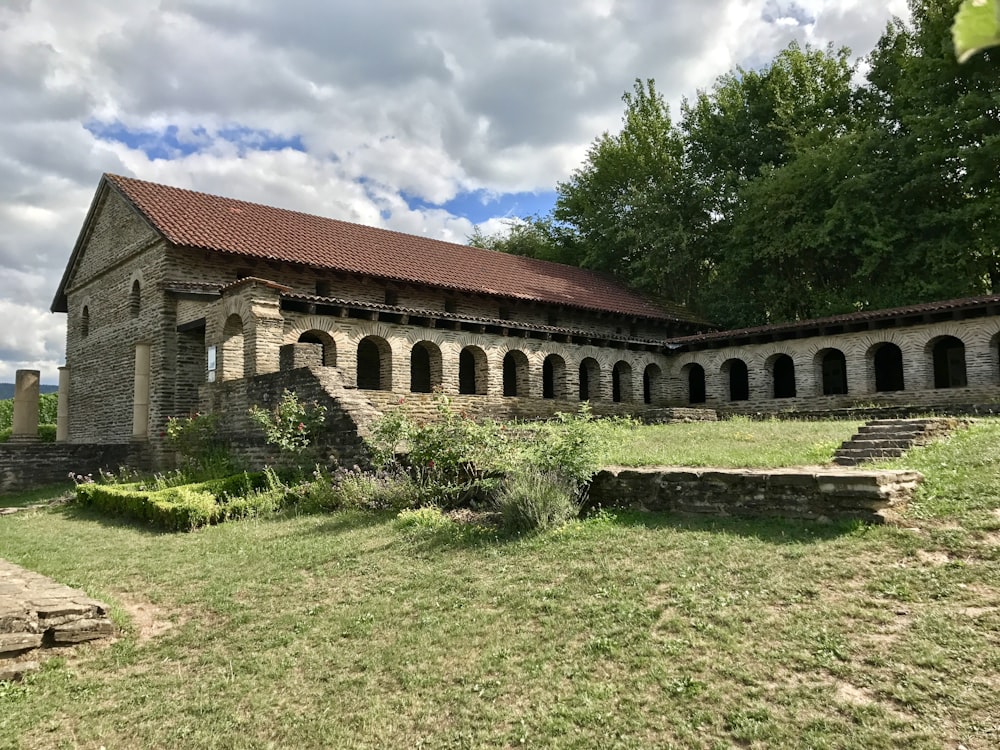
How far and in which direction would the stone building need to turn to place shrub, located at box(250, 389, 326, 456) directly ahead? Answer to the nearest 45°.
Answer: approximately 45° to its right

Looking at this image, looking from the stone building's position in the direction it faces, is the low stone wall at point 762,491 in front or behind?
in front

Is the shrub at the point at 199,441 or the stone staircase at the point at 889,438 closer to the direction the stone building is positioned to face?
the stone staircase

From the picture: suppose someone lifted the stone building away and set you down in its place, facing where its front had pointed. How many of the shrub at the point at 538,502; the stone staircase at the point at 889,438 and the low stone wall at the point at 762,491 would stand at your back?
0

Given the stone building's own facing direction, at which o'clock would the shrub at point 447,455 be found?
The shrub is roughly at 1 o'clock from the stone building.

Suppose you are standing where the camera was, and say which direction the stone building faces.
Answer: facing the viewer and to the right of the viewer
